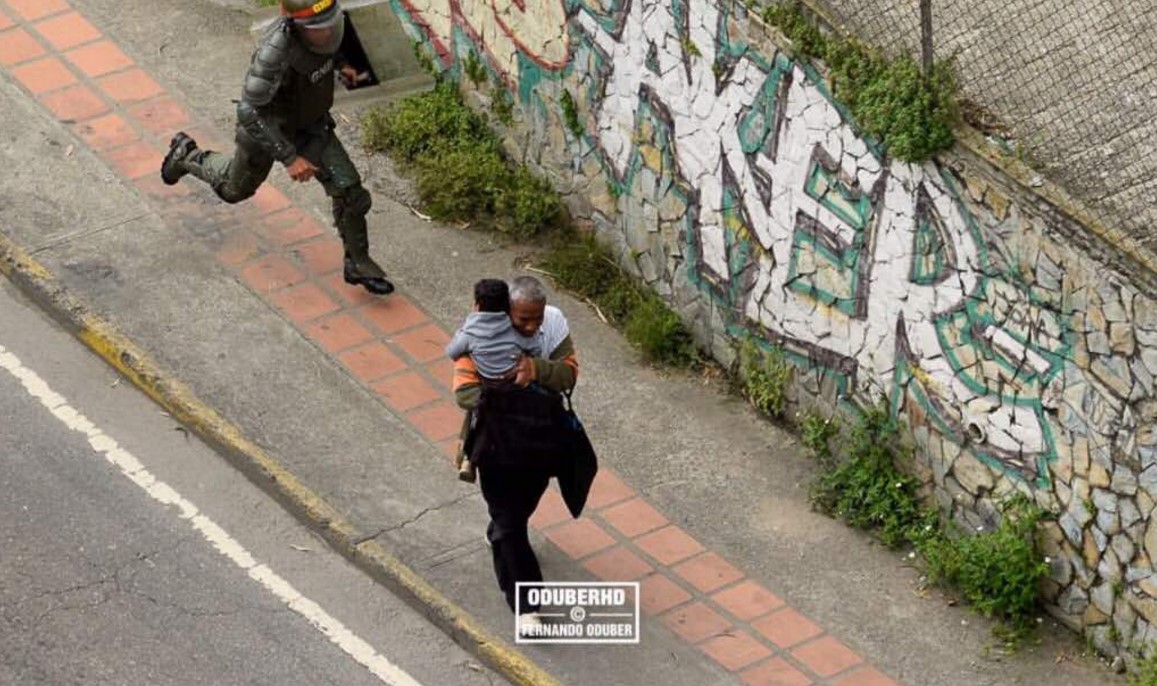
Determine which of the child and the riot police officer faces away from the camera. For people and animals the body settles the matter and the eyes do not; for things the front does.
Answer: the child

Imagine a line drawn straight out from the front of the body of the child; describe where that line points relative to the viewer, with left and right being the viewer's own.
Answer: facing away from the viewer

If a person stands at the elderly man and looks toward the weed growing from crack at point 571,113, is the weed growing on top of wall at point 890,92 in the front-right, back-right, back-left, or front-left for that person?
front-right

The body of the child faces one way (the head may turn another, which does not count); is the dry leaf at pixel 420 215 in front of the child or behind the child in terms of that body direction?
in front

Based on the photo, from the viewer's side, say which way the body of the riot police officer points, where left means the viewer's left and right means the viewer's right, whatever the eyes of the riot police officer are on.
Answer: facing the viewer and to the right of the viewer

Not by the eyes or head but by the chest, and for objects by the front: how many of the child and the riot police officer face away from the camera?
1

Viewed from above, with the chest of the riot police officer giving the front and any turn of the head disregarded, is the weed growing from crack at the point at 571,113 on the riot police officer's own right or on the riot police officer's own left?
on the riot police officer's own left

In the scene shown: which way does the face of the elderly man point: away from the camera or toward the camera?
toward the camera
